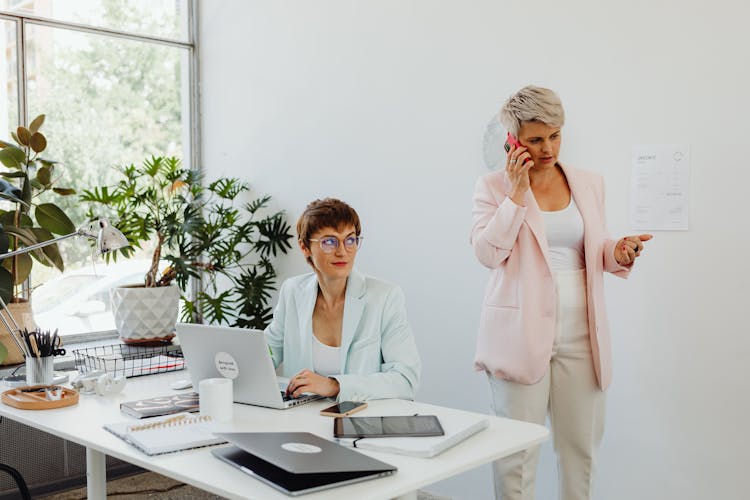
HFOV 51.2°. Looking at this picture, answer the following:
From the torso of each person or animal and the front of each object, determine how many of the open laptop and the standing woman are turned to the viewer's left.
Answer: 0

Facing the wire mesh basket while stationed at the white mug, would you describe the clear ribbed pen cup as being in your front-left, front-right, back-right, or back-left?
front-left

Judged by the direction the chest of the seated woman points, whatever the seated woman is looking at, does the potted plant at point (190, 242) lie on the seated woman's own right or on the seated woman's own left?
on the seated woman's own right

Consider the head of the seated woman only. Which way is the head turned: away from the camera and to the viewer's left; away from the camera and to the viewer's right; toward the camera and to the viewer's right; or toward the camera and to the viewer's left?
toward the camera and to the viewer's right

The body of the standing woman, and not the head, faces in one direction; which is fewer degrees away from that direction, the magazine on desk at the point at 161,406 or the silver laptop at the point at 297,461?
the silver laptop

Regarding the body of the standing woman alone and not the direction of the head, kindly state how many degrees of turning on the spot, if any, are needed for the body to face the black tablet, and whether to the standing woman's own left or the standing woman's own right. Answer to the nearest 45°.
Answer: approximately 90° to the standing woman's own right

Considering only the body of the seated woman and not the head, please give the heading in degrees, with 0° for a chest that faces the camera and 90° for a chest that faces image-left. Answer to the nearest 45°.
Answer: approximately 45°

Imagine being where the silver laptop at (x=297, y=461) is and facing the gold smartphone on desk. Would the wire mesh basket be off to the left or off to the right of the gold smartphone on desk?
left

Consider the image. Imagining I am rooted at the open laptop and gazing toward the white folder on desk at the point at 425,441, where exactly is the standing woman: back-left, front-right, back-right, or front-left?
front-left
